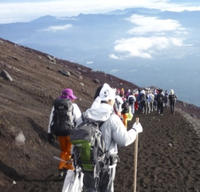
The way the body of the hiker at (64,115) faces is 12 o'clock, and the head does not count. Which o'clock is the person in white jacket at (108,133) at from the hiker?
The person in white jacket is roughly at 4 o'clock from the hiker.

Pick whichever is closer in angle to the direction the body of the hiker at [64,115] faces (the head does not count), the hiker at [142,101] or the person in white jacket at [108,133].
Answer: the hiker

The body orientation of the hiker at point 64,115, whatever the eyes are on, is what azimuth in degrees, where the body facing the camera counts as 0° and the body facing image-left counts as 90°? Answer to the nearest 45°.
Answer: approximately 225°

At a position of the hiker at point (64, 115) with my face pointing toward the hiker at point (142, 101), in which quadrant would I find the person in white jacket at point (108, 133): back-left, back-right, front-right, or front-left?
back-right

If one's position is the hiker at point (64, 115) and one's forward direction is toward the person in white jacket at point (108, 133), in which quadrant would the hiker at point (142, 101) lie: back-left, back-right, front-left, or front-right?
back-left
